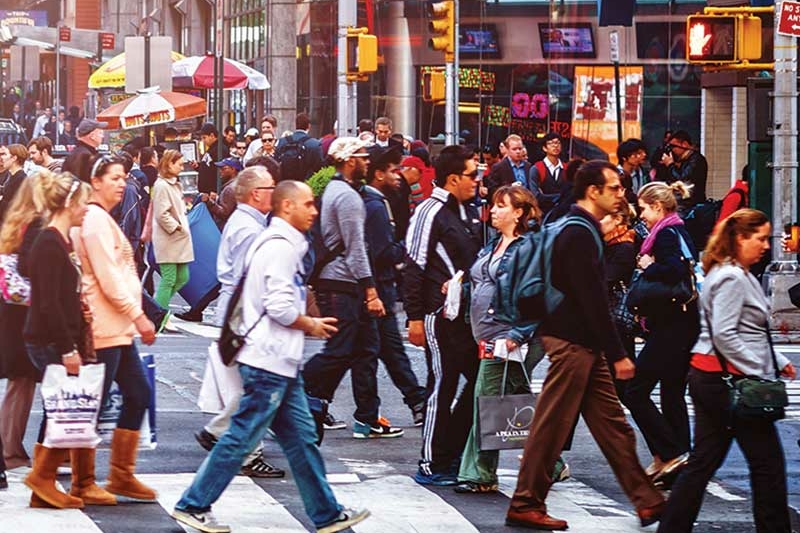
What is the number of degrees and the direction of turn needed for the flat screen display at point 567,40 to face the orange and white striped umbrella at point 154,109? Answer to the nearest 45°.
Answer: approximately 90° to its right

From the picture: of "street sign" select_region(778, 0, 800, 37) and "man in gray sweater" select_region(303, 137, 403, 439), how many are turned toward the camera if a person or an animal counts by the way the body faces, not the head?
1

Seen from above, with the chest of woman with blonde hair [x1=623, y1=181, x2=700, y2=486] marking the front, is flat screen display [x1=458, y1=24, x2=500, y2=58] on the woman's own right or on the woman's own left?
on the woman's own right

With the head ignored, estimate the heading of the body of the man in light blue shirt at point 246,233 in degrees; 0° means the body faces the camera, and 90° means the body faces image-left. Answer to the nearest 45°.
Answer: approximately 270°

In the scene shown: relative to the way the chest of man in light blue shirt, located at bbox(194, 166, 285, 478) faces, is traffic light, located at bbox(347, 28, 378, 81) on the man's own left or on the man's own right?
on the man's own left

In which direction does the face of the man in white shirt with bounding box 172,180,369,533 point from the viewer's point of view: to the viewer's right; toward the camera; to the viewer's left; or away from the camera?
to the viewer's right

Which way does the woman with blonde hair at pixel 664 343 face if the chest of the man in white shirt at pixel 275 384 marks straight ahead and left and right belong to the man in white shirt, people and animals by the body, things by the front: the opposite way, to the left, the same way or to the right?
the opposite way

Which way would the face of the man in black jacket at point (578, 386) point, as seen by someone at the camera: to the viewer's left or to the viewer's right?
to the viewer's right

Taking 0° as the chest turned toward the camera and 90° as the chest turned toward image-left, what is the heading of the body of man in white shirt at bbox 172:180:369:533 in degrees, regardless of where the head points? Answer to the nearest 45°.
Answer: approximately 270°
